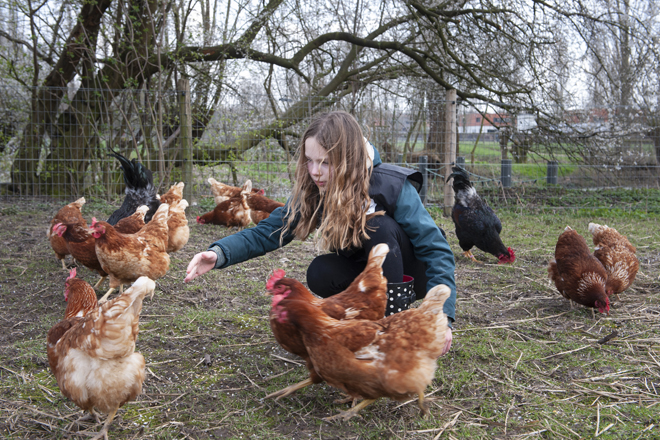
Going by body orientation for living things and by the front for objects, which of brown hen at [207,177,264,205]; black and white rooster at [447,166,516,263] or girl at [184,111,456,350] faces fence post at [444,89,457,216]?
the brown hen

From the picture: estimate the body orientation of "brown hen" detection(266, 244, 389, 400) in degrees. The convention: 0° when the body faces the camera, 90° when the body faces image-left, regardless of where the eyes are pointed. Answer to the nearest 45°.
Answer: approximately 90°

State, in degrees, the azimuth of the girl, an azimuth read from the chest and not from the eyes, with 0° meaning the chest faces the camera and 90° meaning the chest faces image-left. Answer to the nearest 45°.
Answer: approximately 45°

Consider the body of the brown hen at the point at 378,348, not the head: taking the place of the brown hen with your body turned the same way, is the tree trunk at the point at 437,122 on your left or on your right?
on your right

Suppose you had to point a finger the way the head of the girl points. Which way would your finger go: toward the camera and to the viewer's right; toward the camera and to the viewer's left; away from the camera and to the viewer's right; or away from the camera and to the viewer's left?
toward the camera and to the viewer's left

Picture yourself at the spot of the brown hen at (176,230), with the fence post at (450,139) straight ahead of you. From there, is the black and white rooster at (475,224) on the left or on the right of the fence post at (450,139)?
right

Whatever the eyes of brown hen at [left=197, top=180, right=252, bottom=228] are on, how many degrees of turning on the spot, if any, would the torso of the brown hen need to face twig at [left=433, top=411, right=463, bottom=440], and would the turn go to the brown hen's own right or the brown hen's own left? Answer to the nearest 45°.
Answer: approximately 90° to the brown hen's own left

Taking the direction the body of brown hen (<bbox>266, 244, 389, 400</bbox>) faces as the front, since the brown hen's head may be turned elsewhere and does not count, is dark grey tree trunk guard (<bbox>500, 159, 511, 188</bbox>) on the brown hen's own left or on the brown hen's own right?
on the brown hen's own right
